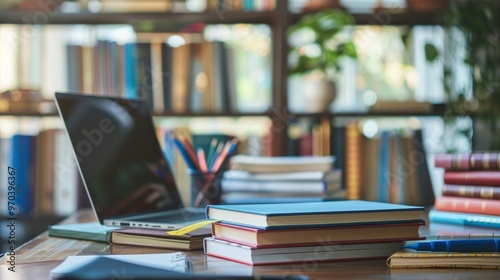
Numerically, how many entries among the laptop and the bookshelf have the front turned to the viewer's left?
0

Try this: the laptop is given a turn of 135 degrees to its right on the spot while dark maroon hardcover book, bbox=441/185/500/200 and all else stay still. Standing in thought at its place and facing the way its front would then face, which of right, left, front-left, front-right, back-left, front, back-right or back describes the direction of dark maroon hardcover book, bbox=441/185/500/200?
back

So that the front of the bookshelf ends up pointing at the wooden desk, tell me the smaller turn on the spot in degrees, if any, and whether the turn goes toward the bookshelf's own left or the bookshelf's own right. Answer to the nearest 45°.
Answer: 0° — it already faces it

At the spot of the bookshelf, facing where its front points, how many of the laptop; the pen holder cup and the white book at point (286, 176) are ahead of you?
3

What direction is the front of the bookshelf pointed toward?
toward the camera

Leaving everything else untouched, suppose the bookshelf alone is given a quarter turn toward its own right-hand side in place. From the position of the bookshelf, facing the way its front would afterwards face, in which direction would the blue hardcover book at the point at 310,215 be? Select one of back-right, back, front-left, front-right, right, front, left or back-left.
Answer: left

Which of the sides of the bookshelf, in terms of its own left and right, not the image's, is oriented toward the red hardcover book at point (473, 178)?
front

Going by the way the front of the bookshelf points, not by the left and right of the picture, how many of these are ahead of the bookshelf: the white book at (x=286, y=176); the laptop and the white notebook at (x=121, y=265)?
3

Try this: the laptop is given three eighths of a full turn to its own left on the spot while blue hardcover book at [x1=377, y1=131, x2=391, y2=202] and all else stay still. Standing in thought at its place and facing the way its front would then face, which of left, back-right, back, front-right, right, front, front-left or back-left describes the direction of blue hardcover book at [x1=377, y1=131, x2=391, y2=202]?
front-right

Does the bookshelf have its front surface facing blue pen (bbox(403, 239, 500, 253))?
yes

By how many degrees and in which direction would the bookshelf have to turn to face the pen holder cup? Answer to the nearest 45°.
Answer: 0° — it already faces it

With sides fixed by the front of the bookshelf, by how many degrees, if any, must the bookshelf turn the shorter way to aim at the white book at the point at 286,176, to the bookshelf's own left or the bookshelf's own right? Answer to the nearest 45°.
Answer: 0° — it already faces it
